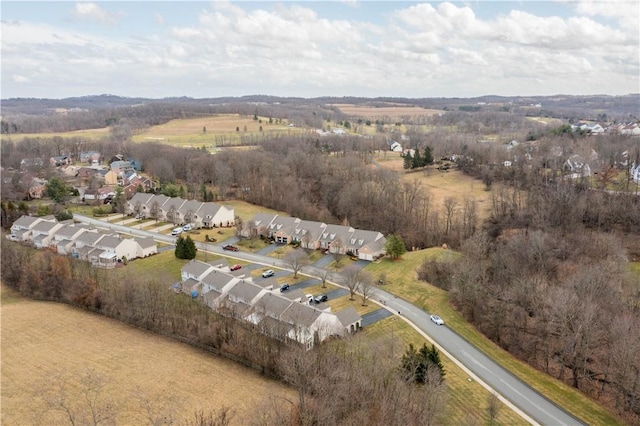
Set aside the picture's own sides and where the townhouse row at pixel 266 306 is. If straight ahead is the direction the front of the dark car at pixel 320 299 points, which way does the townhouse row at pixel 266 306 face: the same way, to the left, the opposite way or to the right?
the opposite way

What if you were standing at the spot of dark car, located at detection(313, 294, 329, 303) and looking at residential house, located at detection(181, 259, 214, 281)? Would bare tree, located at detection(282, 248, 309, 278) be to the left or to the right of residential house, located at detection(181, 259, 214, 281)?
right

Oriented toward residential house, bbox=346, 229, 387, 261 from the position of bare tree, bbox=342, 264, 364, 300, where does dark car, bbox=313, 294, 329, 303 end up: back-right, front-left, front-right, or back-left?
back-left

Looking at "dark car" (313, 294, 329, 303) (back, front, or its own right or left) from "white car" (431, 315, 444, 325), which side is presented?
left

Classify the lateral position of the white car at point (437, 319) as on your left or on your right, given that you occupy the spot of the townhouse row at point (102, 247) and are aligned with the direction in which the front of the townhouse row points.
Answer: on your right

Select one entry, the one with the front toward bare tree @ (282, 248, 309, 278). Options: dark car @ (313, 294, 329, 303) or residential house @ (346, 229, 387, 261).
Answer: the residential house

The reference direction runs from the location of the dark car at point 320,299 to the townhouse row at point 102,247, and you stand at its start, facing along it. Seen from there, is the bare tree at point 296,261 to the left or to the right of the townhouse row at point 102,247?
right

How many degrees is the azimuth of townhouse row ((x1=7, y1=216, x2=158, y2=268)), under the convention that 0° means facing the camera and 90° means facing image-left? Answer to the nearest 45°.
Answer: approximately 225°

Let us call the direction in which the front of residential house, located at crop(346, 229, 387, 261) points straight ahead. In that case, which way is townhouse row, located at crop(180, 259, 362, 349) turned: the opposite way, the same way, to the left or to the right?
the opposite way

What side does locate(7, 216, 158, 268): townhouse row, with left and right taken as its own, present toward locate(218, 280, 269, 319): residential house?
right
